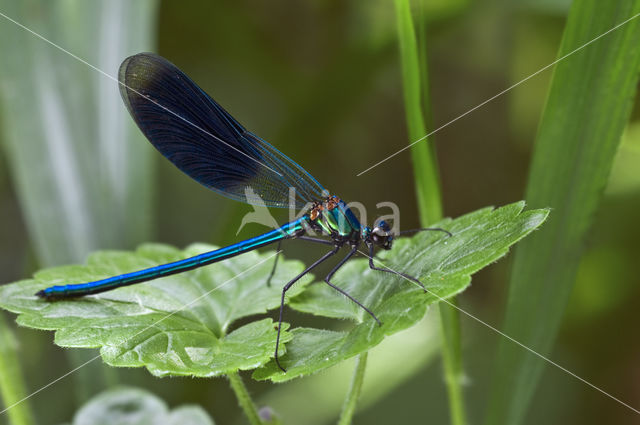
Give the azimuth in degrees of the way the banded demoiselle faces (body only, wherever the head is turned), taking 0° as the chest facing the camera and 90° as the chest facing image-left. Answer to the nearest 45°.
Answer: approximately 270°

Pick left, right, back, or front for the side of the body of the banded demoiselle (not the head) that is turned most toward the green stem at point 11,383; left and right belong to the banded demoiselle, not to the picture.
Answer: back

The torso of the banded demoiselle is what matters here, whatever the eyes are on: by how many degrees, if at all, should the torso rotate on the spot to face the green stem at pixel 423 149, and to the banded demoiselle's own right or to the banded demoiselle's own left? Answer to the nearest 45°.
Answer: approximately 45° to the banded demoiselle's own right
